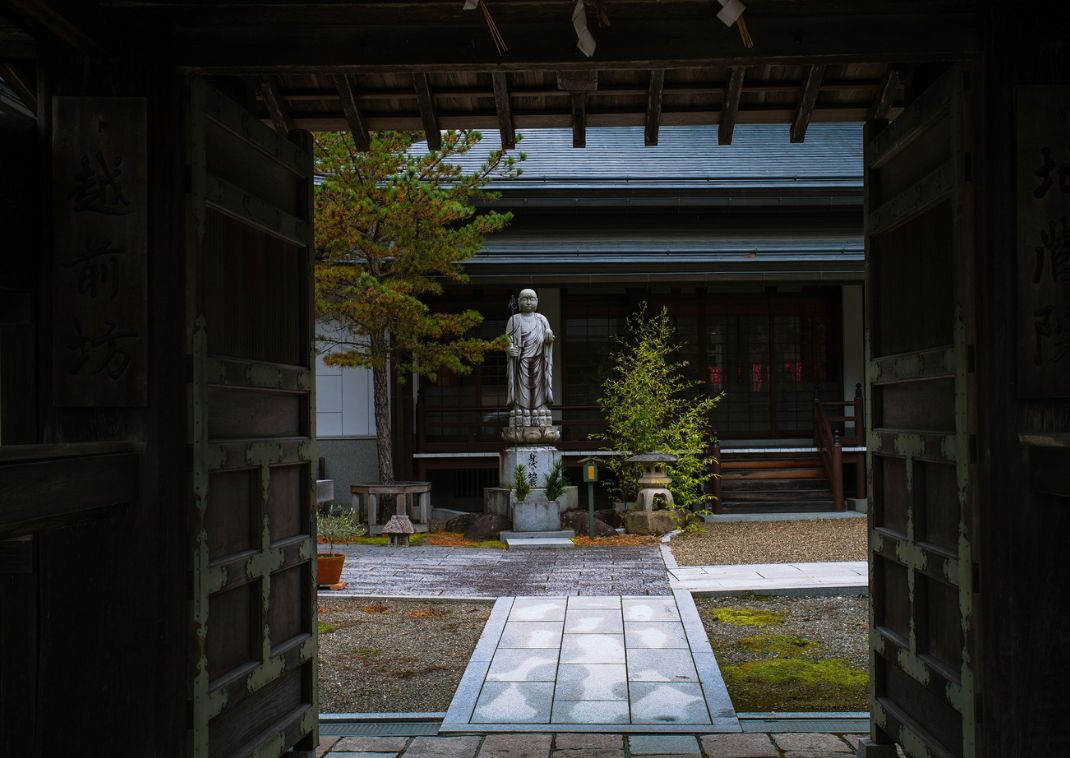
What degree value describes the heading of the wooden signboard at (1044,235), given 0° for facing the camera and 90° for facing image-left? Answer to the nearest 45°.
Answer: approximately 0°

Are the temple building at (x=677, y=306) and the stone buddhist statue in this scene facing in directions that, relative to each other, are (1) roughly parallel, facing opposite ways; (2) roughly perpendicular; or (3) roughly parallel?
roughly parallel

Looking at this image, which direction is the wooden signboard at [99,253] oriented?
toward the camera

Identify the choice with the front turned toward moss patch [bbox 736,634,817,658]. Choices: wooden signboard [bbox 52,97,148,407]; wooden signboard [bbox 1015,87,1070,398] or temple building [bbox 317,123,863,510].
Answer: the temple building

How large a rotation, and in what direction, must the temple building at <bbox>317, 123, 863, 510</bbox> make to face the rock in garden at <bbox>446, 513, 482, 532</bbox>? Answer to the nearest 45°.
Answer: approximately 45° to its right

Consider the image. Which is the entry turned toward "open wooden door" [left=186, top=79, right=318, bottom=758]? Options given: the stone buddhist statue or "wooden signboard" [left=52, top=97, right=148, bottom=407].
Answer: the stone buddhist statue

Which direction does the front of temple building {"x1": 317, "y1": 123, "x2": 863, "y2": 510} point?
toward the camera

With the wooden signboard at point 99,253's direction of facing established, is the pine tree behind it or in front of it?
behind

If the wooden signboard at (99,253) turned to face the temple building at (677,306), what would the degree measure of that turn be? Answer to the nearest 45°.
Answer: approximately 135° to its left

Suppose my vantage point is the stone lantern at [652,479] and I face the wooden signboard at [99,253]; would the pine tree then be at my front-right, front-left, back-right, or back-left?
front-right

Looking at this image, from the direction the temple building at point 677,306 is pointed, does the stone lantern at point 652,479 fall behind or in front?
in front

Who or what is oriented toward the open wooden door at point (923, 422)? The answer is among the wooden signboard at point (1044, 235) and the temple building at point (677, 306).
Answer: the temple building

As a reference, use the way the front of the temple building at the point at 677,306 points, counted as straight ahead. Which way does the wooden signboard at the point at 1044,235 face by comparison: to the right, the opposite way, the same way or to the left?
the same way

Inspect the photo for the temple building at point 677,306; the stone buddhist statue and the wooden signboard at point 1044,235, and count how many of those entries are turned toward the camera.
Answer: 3
